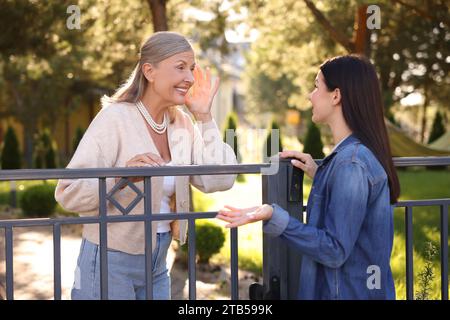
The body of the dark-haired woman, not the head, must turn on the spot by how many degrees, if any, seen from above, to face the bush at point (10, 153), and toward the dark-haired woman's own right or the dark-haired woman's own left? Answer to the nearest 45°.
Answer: approximately 45° to the dark-haired woman's own right

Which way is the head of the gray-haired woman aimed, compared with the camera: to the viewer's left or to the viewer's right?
to the viewer's right

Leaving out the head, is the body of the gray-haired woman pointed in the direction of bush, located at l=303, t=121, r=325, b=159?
no

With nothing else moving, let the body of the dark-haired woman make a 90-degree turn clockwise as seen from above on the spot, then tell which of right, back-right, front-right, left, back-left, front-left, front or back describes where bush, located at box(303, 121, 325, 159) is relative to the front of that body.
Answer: front

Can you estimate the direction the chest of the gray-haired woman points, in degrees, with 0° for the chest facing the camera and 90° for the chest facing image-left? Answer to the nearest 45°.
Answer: approximately 315°

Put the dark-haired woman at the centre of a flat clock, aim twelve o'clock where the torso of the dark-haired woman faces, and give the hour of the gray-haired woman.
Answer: The gray-haired woman is roughly at 1 o'clock from the dark-haired woman.

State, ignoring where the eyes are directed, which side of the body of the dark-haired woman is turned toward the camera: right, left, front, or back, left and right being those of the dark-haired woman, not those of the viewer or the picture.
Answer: left

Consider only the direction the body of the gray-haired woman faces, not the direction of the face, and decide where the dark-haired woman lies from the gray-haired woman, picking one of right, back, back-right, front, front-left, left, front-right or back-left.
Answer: front

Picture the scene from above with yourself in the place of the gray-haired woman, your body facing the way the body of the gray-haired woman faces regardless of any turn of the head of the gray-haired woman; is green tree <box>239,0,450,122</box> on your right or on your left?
on your left

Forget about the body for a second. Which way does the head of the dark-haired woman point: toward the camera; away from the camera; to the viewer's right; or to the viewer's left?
to the viewer's left

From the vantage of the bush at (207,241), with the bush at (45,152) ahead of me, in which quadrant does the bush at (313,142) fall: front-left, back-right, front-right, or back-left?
front-right

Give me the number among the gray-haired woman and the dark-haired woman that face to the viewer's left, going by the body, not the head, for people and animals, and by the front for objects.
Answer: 1

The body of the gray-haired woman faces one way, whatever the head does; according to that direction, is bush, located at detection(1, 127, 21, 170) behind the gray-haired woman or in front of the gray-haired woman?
behind
